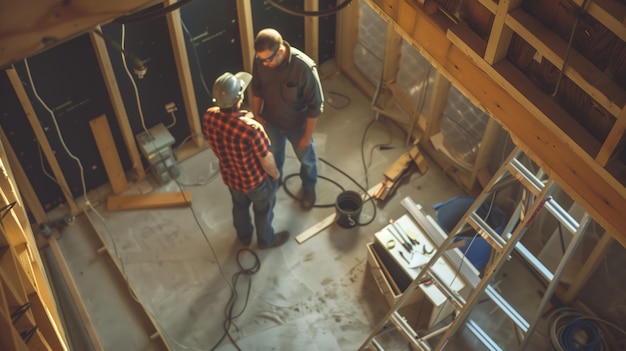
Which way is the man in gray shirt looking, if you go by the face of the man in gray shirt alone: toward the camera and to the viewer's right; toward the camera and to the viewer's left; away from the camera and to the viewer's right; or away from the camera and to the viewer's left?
toward the camera and to the viewer's left

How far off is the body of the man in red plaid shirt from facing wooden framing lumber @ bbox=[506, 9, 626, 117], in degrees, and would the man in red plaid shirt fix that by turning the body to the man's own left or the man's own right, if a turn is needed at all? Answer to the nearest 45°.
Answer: approximately 90° to the man's own right

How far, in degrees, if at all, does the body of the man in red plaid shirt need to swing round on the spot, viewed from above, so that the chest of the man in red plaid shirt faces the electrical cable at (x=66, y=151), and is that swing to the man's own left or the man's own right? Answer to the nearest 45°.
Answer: approximately 90° to the man's own left

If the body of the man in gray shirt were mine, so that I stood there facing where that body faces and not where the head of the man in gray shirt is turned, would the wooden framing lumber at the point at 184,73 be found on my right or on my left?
on my right

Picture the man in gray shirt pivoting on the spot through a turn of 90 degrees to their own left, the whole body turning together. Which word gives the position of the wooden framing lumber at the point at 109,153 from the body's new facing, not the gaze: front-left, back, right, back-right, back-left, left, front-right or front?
back-right

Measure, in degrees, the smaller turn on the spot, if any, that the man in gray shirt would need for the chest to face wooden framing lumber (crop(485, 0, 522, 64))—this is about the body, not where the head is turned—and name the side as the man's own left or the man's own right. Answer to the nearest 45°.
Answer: approximately 90° to the man's own left

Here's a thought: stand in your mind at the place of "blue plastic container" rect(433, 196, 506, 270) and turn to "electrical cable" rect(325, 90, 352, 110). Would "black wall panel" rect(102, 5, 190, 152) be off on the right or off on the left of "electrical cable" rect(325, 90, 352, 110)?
left

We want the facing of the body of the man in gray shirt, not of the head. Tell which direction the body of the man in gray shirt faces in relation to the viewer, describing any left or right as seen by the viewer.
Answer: facing the viewer and to the left of the viewer

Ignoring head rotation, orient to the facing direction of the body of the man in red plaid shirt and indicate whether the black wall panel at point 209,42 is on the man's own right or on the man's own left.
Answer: on the man's own left

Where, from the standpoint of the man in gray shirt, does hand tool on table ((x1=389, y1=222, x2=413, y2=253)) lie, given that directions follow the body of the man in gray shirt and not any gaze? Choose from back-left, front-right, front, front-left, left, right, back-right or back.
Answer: left

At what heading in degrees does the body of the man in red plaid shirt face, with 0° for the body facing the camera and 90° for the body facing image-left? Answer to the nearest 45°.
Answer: approximately 225°

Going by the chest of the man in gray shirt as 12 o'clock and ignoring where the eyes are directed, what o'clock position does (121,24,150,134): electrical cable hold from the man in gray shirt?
The electrical cable is roughly at 2 o'clock from the man in gray shirt.
